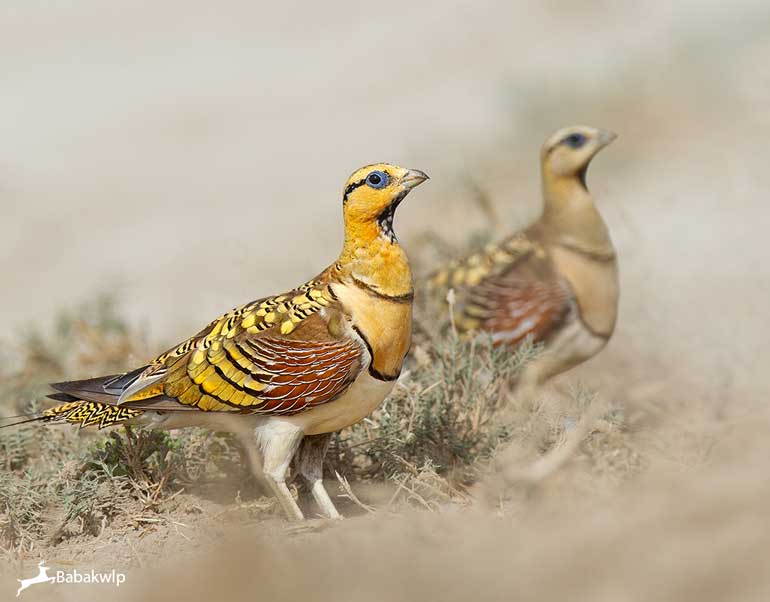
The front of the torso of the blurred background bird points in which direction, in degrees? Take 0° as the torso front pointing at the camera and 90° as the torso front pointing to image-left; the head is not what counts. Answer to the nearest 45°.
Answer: approximately 270°

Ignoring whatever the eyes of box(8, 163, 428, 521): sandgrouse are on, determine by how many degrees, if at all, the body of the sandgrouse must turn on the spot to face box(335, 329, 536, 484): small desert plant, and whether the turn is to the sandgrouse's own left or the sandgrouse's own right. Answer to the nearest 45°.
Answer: approximately 45° to the sandgrouse's own left

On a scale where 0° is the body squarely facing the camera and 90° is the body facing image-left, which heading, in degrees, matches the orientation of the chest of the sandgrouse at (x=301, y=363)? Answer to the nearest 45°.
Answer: approximately 270°

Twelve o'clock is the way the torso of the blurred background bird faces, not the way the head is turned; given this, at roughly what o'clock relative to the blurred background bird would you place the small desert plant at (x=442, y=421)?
The small desert plant is roughly at 4 o'clock from the blurred background bird.
